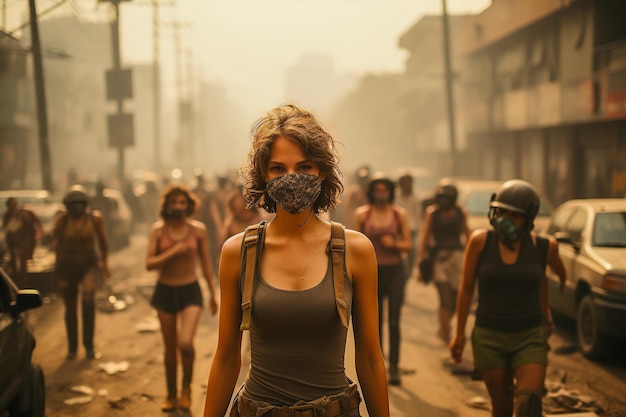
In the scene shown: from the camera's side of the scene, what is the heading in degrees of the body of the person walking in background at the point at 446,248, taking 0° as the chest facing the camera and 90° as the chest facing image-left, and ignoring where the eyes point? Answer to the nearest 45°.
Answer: approximately 0°

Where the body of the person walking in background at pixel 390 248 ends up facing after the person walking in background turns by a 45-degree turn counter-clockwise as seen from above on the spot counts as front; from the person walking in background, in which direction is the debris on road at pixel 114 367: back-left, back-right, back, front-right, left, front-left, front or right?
back-right

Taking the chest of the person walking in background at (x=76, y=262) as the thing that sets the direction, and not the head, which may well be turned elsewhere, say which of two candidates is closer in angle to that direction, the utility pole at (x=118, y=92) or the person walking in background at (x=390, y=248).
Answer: the person walking in background

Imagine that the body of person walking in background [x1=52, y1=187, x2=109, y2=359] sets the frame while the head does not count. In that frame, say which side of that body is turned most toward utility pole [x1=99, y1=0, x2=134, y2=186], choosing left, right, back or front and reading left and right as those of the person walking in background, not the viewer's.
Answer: back

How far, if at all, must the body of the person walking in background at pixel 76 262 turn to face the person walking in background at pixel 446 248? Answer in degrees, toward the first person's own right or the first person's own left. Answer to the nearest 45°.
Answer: approximately 90° to the first person's own left

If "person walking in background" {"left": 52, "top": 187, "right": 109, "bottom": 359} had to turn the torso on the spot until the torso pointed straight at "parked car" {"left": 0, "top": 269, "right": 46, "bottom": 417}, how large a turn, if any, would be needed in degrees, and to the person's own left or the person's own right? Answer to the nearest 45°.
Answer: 0° — they already face it
